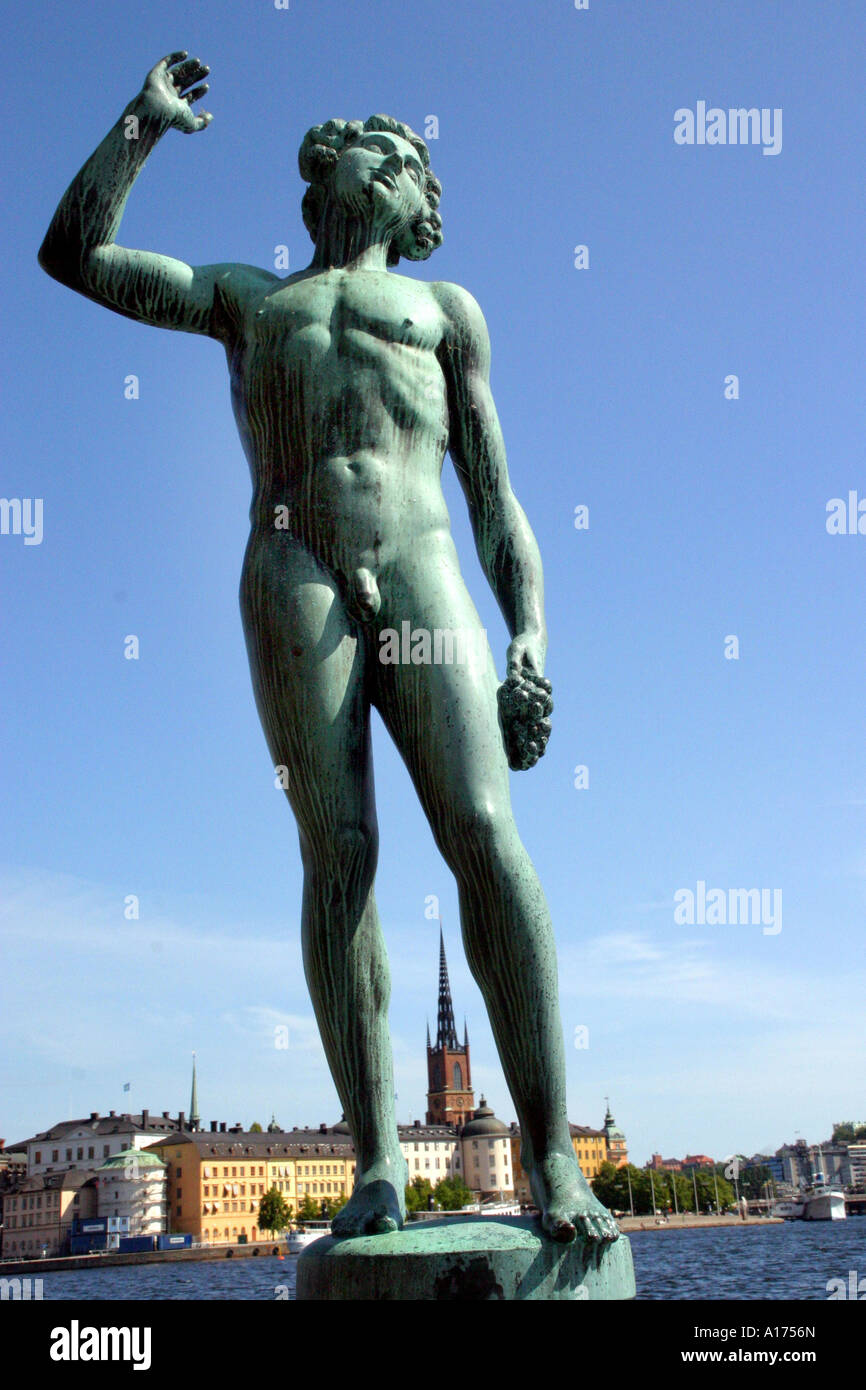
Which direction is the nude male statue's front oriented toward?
toward the camera
